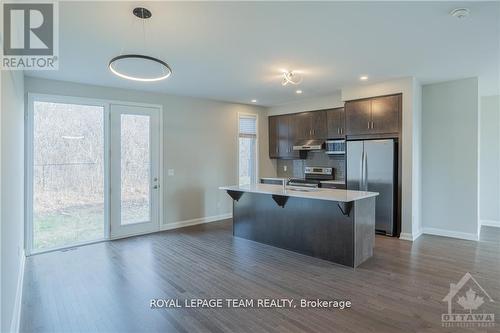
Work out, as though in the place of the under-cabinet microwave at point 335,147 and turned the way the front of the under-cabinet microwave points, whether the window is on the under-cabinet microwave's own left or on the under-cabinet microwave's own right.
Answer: on the under-cabinet microwave's own right

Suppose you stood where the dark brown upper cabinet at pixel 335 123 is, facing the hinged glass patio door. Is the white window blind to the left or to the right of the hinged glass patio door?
right

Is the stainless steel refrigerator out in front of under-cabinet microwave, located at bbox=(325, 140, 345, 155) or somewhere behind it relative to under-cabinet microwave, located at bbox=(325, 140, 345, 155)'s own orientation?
in front

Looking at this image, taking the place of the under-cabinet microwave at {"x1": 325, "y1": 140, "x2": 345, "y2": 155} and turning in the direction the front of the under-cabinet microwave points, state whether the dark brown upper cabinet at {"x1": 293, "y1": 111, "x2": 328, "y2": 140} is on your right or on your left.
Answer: on your right

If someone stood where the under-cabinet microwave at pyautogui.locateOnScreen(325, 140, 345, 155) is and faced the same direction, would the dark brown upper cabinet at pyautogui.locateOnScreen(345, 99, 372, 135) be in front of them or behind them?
in front

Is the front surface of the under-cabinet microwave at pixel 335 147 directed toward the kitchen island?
yes

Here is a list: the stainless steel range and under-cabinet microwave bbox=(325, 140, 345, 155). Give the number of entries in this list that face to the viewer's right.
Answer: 0

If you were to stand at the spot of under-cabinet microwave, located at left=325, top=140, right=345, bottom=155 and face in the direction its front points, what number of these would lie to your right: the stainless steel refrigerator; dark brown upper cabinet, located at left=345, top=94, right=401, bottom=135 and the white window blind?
1

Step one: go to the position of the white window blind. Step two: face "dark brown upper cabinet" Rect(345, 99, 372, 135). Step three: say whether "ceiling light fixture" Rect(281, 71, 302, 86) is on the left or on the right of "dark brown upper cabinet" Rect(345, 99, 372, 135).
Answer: right

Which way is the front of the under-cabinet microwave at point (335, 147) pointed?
toward the camera

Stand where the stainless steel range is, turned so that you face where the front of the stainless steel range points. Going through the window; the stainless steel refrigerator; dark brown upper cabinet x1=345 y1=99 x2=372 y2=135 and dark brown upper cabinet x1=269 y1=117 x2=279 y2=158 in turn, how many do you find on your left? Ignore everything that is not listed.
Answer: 2

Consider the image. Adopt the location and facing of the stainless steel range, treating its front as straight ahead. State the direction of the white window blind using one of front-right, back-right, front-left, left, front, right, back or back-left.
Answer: front-right
